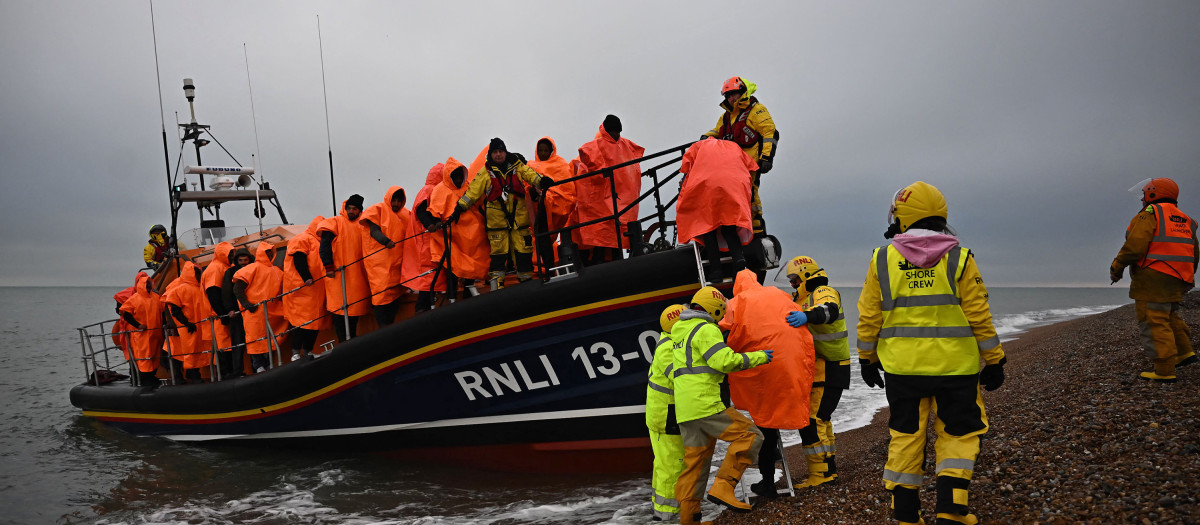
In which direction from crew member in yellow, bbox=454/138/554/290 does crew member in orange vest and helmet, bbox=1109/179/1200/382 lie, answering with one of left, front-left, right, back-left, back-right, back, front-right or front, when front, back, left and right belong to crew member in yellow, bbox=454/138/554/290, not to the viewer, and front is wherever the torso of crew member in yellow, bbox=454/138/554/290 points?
left

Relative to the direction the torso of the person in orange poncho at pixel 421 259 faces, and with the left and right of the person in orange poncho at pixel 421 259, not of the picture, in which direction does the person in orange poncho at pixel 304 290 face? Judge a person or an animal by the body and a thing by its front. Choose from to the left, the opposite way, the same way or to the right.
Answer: the same way

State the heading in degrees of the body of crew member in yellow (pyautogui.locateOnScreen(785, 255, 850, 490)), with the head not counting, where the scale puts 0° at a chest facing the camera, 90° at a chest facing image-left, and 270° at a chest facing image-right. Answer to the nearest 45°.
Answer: approximately 90°

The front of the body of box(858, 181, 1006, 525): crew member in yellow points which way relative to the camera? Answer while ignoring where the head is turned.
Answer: away from the camera

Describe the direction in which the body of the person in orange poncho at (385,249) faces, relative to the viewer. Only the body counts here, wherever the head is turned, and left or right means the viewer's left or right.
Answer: facing the viewer and to the right of the viewer

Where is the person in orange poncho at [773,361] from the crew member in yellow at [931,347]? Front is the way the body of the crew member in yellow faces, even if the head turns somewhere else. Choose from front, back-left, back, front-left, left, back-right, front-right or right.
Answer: front-left

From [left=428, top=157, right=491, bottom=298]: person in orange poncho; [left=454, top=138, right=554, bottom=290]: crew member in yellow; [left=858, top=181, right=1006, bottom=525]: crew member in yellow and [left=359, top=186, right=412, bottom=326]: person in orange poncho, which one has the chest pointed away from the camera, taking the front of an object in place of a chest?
[left=858, top=181, right=1006, bottom=525]: crew member in yellow

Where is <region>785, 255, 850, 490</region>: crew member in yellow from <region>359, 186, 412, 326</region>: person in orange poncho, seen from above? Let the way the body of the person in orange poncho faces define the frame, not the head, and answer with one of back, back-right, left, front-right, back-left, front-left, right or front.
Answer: front

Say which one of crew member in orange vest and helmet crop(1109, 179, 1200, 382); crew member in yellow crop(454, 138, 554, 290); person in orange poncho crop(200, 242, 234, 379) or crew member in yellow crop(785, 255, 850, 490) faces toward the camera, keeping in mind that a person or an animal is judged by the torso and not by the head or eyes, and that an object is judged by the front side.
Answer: crew member in yellow crop(454, 138, 554, 290)
